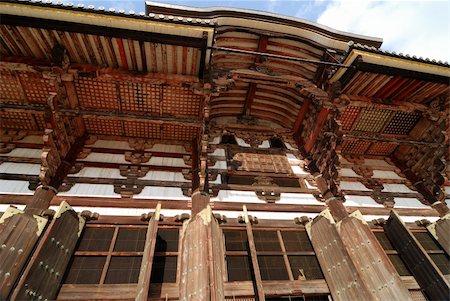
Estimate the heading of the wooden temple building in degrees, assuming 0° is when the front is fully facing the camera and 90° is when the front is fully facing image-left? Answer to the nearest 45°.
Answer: approximately 0°
